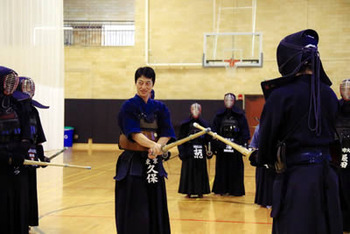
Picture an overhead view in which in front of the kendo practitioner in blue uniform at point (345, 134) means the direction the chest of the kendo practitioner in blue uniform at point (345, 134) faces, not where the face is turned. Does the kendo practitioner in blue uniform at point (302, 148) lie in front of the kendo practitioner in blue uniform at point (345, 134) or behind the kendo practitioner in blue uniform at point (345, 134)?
in front

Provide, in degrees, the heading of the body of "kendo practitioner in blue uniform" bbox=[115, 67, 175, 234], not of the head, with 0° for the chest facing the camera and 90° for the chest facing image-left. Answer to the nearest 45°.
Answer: approximately 315°

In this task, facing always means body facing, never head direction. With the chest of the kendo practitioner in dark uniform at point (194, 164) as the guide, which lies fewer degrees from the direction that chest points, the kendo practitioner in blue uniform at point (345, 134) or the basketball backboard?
the kendo practitioner in blue uniform

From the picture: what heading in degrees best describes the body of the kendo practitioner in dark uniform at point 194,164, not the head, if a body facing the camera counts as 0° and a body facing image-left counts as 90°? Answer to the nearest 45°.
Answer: approximately 0°

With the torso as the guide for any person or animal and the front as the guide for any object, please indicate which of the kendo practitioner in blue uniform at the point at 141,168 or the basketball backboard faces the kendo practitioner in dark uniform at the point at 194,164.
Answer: the basketball backboard

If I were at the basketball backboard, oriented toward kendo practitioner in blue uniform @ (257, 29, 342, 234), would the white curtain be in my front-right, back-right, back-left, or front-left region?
front-right

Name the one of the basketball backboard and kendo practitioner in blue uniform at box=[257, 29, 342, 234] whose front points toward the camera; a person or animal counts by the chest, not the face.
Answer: the basketball backboard

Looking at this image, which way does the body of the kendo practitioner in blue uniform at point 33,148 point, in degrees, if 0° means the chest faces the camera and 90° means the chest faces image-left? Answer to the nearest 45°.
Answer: approximately 315°

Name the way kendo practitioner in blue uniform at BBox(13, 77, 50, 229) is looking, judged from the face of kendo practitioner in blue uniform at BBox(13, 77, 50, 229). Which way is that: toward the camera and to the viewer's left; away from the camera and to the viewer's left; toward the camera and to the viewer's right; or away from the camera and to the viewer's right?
toward the camera and to the viewer's right

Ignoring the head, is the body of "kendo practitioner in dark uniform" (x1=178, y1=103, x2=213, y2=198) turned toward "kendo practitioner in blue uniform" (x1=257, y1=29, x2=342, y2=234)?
yes

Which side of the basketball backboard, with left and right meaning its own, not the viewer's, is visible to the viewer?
front

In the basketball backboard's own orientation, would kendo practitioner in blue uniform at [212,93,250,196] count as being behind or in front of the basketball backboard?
in front

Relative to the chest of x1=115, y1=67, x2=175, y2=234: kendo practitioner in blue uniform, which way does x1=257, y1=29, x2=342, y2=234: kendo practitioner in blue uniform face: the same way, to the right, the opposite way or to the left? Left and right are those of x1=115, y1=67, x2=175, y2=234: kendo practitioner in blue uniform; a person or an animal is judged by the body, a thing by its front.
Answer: the opposite way

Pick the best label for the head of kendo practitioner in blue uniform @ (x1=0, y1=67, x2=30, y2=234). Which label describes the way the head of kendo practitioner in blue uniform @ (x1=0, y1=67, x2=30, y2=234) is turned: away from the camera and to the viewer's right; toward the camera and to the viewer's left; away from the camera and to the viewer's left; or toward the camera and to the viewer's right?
toward the camera and to the viewer's right

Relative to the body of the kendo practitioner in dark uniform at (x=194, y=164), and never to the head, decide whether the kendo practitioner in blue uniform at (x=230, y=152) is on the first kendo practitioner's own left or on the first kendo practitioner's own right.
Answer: on the first kendo practitioner's own left

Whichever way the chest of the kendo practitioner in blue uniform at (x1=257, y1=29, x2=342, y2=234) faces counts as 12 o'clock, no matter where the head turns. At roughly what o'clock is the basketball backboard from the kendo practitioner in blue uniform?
The basketball backboard is roughly at 1 o'clock from the kendo practitioner in blue uniform.

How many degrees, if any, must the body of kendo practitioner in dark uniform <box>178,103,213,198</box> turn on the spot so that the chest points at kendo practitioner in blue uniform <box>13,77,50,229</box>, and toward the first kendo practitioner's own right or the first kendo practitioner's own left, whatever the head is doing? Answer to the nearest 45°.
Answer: approximately 45° to the first kendo practitioner's own right
